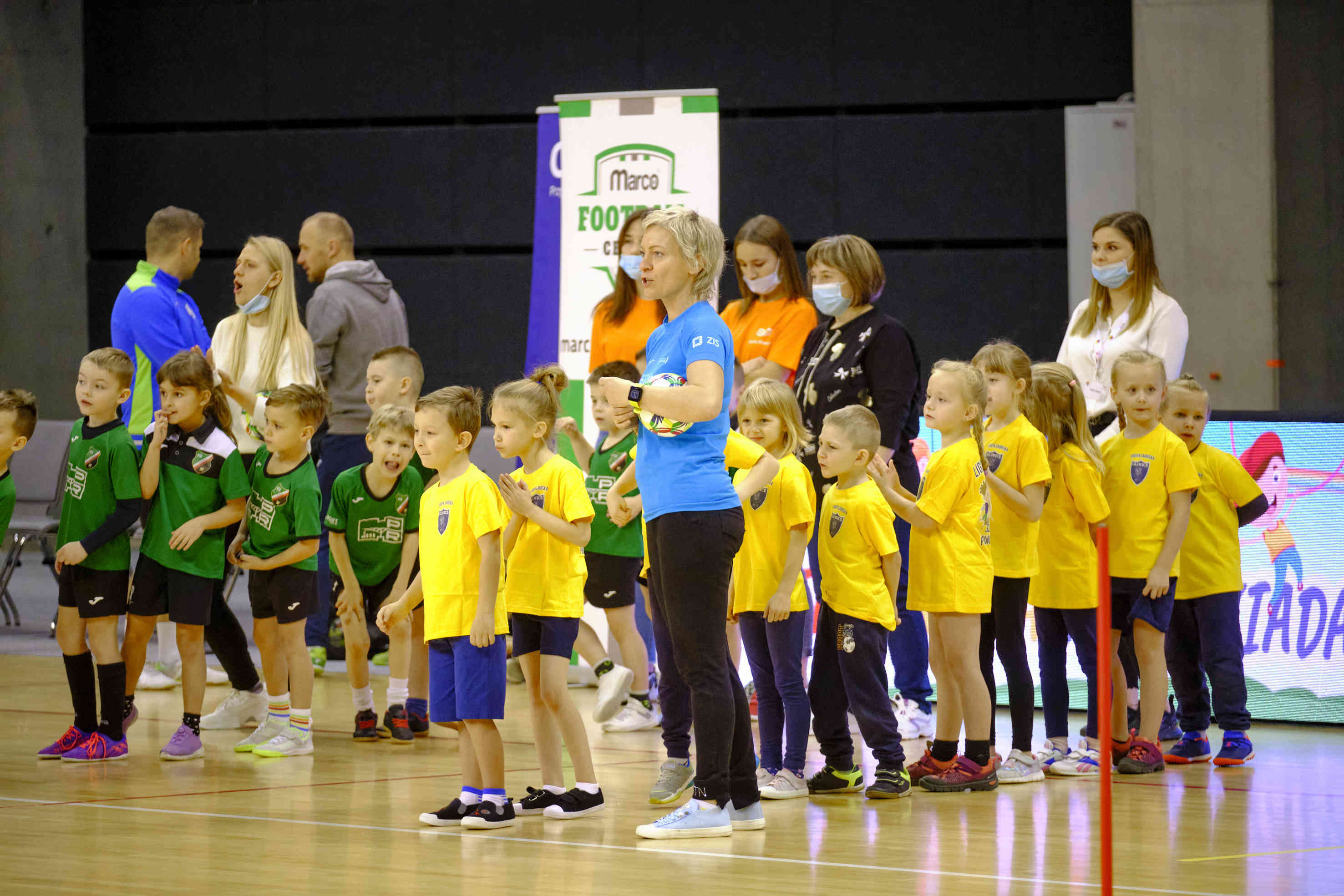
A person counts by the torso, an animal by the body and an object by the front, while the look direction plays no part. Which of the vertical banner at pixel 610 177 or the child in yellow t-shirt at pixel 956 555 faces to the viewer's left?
the child in yellow t-shirt

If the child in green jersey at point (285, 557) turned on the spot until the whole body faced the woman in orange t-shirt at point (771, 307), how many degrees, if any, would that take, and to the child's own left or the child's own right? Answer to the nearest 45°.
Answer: approximately 135° to the child's own left

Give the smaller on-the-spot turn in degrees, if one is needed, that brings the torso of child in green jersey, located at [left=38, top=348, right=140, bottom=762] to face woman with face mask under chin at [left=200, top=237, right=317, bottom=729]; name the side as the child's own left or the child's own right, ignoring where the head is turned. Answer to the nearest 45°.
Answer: approximately 180°

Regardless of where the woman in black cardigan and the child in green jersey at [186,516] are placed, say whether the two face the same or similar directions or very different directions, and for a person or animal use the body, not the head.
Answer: same or similar directions

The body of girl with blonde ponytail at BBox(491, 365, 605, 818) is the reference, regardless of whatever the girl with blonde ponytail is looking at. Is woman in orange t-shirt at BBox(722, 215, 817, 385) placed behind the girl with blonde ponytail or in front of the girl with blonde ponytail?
behind

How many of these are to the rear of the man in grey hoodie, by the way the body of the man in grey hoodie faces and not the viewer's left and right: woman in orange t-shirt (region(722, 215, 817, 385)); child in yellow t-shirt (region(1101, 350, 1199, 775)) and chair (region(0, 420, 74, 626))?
2

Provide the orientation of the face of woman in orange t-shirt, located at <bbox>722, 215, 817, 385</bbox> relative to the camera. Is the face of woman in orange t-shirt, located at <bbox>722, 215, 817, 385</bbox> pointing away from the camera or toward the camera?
toward the camera

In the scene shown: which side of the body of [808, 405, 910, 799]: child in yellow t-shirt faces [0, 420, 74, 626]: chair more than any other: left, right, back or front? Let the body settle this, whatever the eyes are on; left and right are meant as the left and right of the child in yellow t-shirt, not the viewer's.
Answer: right

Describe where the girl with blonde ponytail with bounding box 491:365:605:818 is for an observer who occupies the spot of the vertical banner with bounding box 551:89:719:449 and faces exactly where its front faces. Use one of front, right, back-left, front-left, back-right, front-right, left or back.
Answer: front

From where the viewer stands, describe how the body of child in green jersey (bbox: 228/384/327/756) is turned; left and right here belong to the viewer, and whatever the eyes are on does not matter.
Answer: facing the viewer and to the left of the viewer

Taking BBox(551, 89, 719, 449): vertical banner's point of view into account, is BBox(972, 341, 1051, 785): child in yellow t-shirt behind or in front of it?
in front

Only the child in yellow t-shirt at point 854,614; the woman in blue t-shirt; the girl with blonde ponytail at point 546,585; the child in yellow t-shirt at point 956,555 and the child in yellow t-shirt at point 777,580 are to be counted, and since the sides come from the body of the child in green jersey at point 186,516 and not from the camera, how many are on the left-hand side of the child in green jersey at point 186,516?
5

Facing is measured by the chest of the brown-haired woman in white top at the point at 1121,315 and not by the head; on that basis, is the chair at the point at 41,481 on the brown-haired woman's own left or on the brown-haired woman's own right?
on the brown-haired woman's own right

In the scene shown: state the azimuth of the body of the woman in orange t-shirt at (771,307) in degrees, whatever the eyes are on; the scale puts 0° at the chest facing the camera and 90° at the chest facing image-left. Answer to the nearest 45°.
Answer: approximately 45°

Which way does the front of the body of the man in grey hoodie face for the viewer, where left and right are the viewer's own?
facing away from the viewer and to the left of the viewer
